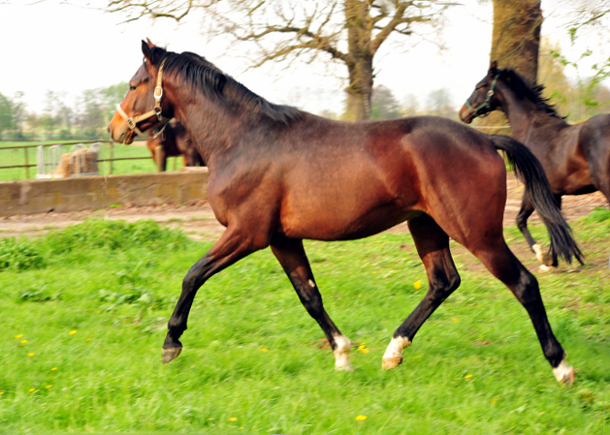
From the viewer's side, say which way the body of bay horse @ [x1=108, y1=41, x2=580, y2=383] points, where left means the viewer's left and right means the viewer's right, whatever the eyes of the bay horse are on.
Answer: facing to the left of the viewer

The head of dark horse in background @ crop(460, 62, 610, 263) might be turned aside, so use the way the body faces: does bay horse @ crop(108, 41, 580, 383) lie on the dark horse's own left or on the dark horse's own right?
on the dark horse's own left

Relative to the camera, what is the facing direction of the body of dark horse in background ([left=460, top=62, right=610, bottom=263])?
to the viewer's left

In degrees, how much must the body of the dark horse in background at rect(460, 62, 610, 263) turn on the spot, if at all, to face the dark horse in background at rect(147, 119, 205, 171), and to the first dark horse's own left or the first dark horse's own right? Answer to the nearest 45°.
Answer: approximately 45° to the first dark horse's own right

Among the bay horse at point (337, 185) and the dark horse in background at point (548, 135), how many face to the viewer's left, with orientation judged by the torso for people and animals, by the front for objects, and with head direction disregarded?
2

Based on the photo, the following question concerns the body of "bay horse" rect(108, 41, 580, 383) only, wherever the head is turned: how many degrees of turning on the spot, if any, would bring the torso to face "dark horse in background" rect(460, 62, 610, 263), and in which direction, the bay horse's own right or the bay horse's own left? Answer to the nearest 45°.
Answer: approximately 135° to the bay horse's own right
